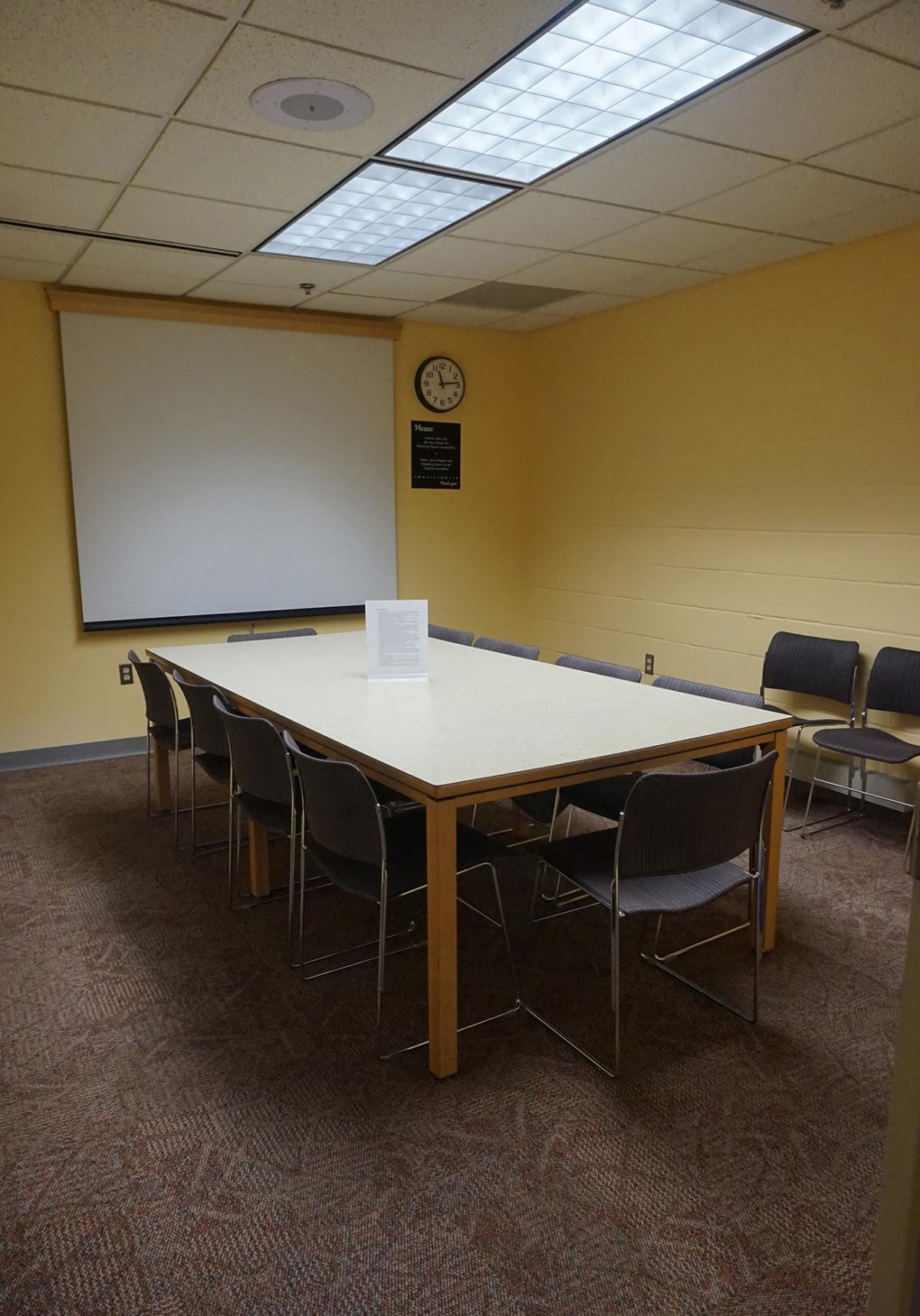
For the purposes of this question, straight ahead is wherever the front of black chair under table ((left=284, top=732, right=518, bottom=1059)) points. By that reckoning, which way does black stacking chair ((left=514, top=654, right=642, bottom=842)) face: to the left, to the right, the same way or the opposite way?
the opposite way

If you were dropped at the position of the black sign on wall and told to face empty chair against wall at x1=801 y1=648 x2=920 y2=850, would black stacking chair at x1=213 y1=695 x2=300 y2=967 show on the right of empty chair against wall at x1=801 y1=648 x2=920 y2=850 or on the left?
right

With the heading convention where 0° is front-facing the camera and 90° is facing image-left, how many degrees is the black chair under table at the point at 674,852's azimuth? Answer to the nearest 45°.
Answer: approximately 135°

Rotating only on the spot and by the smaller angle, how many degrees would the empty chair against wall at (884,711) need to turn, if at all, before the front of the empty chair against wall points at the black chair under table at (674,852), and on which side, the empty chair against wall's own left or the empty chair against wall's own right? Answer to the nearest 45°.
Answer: approximately 45° to the empty chair against wall's own left

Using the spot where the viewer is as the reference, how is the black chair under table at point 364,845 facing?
facing away from the viewer and to the right of the viewer

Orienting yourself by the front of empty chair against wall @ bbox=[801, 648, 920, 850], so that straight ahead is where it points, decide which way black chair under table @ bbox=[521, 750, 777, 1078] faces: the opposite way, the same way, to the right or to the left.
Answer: to the right
